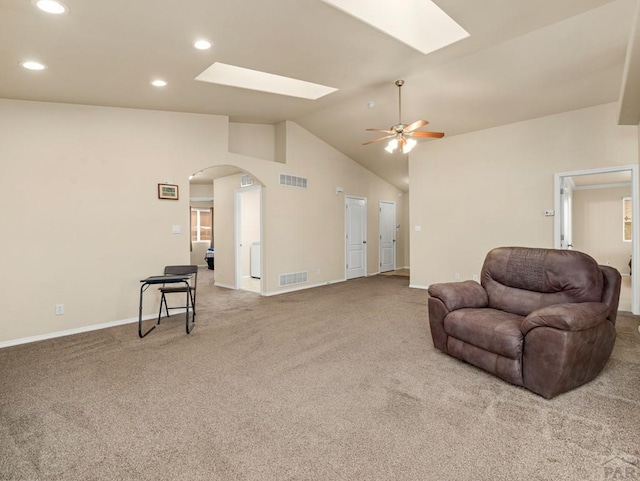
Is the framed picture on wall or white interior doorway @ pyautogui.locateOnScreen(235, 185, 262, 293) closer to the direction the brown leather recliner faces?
the framed picture on wall

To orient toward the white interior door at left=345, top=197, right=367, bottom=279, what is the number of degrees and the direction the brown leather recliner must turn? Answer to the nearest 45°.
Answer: approximately 90° to its right

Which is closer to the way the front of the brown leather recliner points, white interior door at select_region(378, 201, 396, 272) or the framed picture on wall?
the framed picture on wall

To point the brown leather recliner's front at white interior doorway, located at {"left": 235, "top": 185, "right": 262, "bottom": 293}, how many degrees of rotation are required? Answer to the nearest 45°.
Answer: approximately 90° to its right

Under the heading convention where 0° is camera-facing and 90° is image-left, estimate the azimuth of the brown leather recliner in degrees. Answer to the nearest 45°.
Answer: approximately 45°

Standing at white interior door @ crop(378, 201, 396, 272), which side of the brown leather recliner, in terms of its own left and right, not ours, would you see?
right
